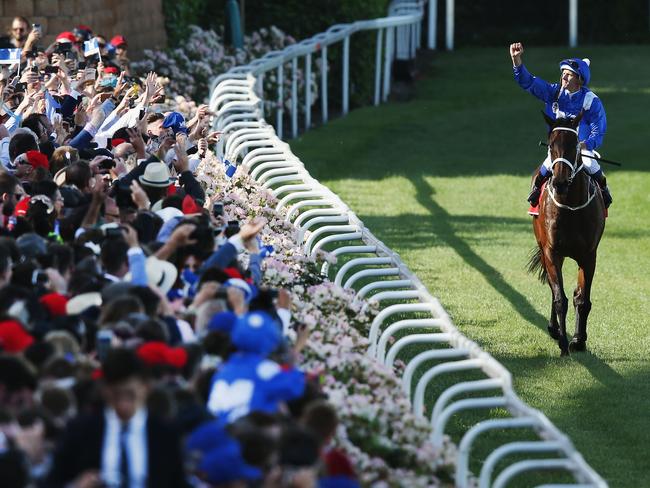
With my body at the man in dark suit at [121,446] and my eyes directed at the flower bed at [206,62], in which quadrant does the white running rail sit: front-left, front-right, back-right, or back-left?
front-right

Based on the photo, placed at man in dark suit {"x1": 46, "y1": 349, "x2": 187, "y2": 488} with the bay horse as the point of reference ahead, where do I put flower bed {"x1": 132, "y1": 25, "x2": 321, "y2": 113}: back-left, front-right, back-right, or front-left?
front-left

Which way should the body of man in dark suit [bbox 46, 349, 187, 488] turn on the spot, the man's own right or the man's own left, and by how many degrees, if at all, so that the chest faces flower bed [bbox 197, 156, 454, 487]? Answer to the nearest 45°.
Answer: approximately 135° to the man's own left

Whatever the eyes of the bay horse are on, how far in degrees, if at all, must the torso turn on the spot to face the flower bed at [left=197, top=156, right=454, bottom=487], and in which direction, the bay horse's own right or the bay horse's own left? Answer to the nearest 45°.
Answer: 0° — it already faces it

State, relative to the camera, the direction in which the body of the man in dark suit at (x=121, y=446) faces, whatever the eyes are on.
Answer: toward the camera

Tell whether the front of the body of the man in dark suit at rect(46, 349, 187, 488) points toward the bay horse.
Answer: no

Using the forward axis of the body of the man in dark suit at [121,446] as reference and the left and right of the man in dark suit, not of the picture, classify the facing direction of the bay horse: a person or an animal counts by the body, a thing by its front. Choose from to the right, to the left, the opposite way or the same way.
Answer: the same way
